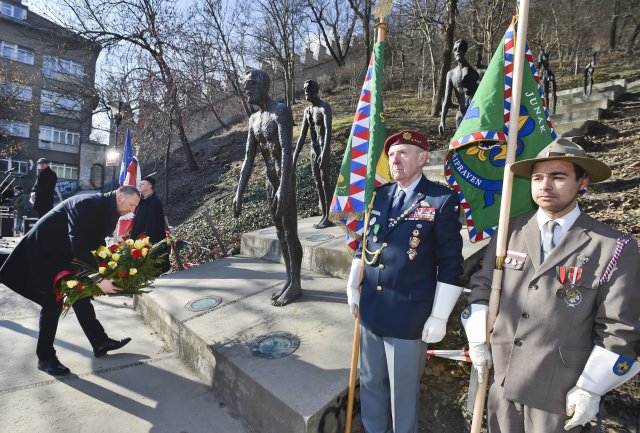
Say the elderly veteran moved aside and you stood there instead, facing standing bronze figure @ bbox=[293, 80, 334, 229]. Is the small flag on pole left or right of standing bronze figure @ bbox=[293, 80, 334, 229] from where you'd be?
left

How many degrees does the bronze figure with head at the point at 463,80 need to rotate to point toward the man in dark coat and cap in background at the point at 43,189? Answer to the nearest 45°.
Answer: approximately 45° to its right

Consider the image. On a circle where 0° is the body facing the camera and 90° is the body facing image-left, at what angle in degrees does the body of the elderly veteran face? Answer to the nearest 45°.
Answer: approximately 45°

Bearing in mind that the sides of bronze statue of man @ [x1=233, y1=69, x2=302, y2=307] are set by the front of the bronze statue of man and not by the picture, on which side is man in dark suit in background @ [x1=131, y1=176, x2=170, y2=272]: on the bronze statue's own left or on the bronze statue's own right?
on the bronze statue's own right

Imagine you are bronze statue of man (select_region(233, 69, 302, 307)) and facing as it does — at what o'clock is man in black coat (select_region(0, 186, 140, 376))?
The man in black coat is roughly at 1 o'clock from the bronze statue of man.

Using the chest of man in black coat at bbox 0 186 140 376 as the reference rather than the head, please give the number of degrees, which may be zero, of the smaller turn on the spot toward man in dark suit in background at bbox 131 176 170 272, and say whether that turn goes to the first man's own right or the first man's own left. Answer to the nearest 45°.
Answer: approximately 45° to the first man's own left

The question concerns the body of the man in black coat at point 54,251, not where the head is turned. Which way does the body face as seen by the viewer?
to the viewer's right

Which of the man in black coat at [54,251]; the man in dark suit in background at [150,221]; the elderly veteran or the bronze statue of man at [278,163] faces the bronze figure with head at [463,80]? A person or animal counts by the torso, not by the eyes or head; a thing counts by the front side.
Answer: the man in black coat

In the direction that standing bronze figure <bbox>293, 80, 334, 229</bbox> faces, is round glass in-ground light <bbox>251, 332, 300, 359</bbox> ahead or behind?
ahead

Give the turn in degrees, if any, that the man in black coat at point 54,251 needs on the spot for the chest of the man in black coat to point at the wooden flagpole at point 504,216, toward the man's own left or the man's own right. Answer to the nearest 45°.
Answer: approximately 45° to the man's own right

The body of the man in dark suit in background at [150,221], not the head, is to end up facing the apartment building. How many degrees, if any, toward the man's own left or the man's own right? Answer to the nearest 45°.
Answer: approximately 90° to the man's own right

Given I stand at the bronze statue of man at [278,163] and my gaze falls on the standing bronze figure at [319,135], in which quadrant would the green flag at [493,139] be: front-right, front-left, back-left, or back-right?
back-right

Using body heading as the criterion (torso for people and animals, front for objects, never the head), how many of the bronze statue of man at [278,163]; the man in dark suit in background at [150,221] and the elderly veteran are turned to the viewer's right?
0

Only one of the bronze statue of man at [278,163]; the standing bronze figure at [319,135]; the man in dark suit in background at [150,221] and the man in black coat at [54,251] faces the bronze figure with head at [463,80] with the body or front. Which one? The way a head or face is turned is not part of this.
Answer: the man in black coat

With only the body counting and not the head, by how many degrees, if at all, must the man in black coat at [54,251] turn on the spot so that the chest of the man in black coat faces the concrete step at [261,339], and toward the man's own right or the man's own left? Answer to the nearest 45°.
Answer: approximately 45° to the man's own right
